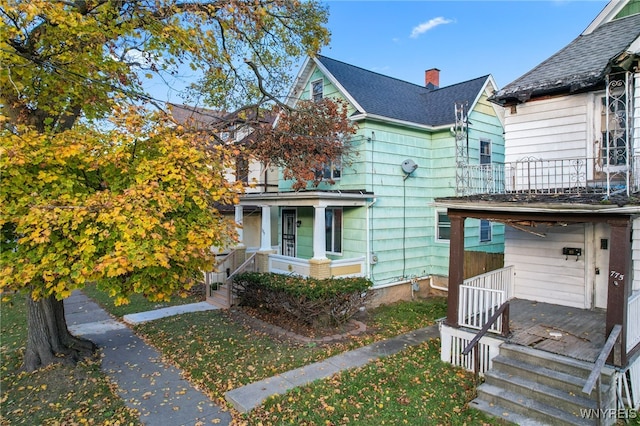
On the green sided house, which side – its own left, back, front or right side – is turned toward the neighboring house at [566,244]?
left

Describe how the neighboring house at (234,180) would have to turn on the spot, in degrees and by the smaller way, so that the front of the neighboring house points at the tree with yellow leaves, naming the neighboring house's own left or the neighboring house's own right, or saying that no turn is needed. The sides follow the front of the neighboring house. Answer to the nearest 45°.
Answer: approximately 45° to the neighboring house's own left

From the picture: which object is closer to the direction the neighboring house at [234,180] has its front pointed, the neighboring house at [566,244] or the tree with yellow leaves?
the tree with yellow leaves

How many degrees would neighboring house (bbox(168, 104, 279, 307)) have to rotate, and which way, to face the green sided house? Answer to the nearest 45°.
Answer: approximately 135° to its left

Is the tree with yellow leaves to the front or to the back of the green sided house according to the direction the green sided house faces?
to the front

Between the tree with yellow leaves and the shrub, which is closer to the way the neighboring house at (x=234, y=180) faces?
the tree with yellow leaves

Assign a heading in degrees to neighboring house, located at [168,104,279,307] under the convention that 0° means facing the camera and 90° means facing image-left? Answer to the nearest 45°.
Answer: approximately 45°

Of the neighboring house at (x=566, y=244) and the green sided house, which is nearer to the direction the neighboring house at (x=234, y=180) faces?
the neighboring house

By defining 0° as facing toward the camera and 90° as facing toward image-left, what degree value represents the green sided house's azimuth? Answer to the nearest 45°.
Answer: approximately 45°

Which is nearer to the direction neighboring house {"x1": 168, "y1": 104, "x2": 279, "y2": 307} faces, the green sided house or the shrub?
the shrub

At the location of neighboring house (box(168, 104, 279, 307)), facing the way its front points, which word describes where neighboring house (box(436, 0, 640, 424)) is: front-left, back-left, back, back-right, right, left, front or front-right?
left

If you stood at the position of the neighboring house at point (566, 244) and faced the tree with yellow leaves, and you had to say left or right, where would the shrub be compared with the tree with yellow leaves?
right
